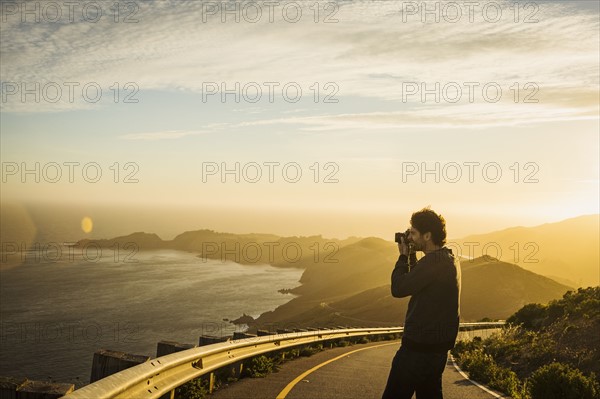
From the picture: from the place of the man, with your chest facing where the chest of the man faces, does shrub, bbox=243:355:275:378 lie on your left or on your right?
on your right

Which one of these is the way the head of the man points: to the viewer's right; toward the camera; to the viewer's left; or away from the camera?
to the viewer's left

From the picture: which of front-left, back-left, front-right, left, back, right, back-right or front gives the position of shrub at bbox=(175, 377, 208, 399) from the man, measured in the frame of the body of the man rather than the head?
front-right

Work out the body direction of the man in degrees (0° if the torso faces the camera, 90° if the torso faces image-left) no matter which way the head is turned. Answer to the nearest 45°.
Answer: approximately 90°
